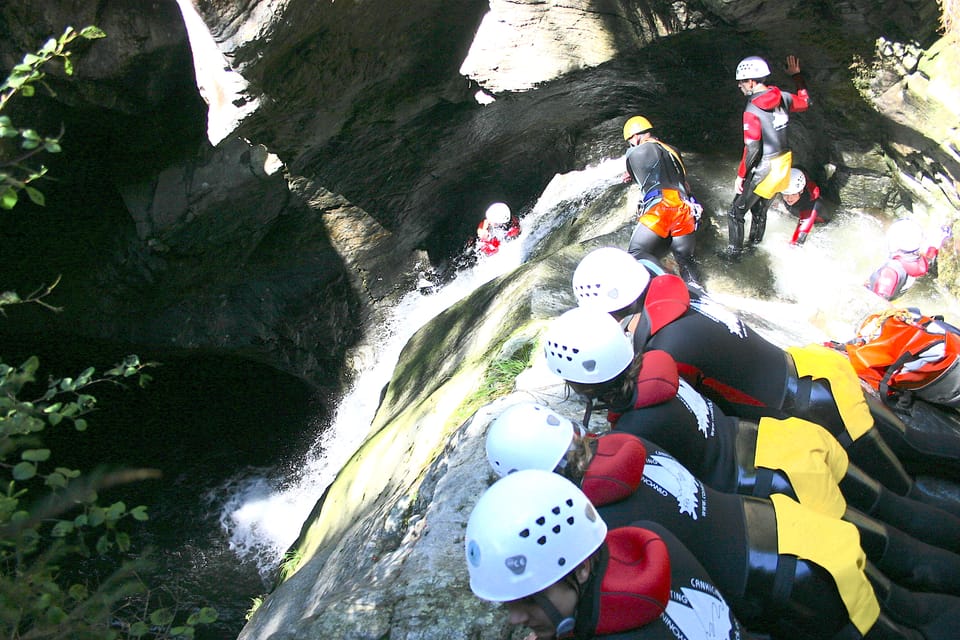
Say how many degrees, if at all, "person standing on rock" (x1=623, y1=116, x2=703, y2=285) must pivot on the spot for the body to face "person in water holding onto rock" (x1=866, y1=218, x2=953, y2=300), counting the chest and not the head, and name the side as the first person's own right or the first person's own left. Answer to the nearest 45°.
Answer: approximately 135° to the first person's own right

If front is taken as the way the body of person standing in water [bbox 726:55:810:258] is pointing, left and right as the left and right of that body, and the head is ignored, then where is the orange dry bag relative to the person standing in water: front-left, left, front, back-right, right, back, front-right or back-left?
back-left

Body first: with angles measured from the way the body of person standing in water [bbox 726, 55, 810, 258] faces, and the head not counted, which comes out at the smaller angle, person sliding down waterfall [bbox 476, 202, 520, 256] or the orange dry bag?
the person sliding down waterfall

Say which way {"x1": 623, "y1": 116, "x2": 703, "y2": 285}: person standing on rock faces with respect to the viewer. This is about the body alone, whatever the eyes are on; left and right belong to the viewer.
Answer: facing away from the viewer and to the left of the viewer

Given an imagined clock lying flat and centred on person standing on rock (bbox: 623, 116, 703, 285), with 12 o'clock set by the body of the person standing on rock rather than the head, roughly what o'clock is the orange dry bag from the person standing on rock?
The orange dry bag is roughly at 7 o'clock from the person standing on rock.

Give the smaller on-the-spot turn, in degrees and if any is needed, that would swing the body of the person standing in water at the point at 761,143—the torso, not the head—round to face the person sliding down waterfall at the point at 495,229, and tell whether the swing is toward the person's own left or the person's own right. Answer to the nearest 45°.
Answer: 0° — they already face them

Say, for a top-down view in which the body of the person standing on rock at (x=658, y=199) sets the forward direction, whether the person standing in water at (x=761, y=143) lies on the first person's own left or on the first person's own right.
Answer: on the first person's own right

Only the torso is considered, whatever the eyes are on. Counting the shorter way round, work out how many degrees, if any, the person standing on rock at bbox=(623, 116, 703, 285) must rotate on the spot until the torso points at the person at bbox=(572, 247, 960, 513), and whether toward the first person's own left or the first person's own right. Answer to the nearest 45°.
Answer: approximately 135° to the first person's own left
